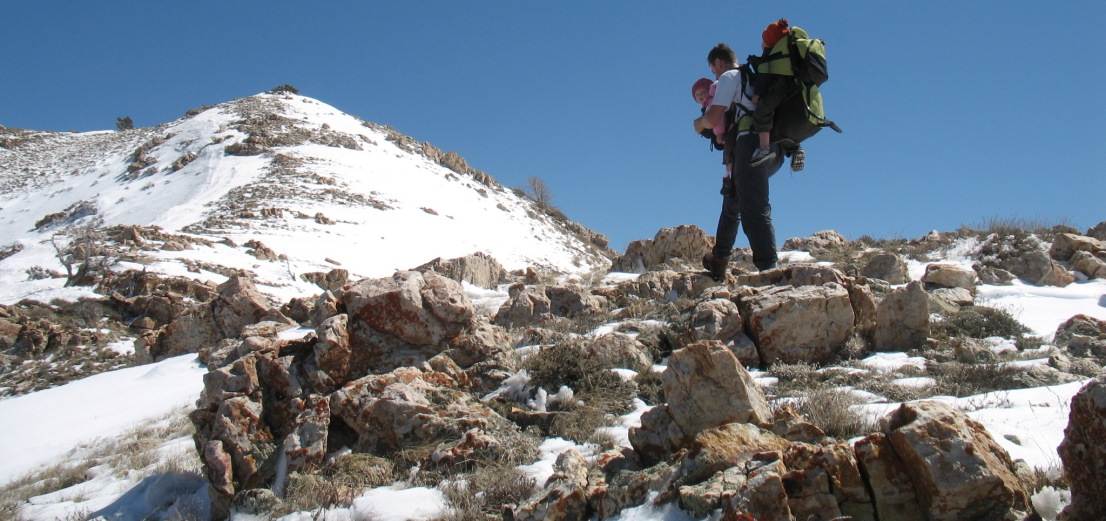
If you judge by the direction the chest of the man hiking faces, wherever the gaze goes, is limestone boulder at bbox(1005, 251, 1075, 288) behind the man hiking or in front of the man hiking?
behind

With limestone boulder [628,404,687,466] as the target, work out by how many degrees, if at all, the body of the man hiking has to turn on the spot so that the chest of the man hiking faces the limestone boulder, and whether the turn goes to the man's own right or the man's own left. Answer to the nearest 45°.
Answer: approximately 90° to the man's own left

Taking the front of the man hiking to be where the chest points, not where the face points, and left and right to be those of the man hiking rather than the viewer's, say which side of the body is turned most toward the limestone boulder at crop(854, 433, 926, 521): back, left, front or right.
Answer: left

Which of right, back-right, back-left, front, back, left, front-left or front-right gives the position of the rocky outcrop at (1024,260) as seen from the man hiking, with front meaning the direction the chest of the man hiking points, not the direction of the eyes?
back-right

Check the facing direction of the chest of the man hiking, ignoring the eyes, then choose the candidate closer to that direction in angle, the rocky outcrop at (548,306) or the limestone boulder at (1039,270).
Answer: the rocky outcrop

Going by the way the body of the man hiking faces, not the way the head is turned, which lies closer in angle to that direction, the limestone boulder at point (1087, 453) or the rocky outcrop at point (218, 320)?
the rocky outcrop

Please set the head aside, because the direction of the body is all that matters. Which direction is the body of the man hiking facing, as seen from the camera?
to the viewer's left

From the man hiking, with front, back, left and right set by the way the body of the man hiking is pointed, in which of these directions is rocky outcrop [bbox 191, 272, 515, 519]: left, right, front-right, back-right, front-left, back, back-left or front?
front-left

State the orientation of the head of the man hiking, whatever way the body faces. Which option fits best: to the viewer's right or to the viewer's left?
to the viewer's left

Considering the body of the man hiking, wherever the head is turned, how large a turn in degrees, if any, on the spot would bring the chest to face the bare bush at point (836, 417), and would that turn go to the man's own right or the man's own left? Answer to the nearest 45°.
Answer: approximately 90° to the man's own left

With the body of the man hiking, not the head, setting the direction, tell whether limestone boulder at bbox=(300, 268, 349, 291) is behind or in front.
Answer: in front
